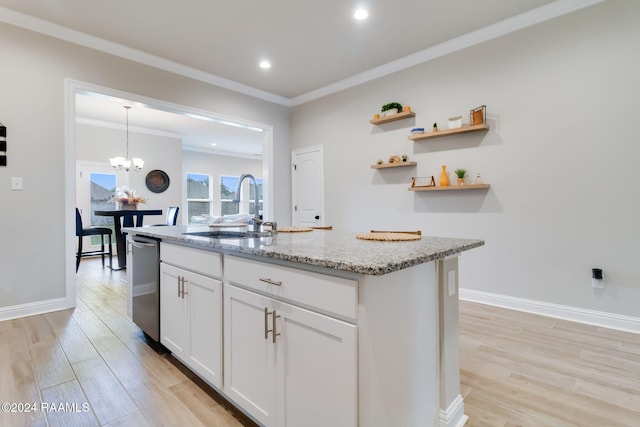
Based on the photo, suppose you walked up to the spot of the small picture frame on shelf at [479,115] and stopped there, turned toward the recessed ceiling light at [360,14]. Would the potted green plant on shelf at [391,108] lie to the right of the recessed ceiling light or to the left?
right

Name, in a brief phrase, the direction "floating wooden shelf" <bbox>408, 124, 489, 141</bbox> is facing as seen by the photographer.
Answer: facing the viewer and to the left of the viewer

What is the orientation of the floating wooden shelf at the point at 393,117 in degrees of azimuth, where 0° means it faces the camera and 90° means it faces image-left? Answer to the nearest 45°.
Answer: approximately 45°

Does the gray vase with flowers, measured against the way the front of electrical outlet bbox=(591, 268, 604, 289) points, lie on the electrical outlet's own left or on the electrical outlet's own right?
on the electrical outlet's own right

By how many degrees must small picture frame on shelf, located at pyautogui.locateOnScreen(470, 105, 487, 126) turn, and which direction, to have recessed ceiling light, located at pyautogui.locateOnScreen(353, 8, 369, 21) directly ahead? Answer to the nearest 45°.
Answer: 0° — it already faces it

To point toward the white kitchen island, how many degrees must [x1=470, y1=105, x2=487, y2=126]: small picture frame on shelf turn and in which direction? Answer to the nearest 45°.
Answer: approximately 45° to its left

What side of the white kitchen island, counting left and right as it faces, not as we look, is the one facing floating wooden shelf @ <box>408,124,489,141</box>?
back

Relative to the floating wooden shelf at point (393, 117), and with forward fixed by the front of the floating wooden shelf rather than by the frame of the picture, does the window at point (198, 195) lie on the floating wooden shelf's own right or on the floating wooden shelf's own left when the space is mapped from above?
on the floating wooden shelf's own right

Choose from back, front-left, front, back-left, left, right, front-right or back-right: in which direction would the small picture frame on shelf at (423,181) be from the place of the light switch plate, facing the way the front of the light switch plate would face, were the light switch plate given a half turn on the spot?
back-right

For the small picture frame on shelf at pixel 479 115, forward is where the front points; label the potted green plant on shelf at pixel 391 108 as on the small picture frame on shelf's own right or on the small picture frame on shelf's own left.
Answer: on the small picture frame on shelf's own right
